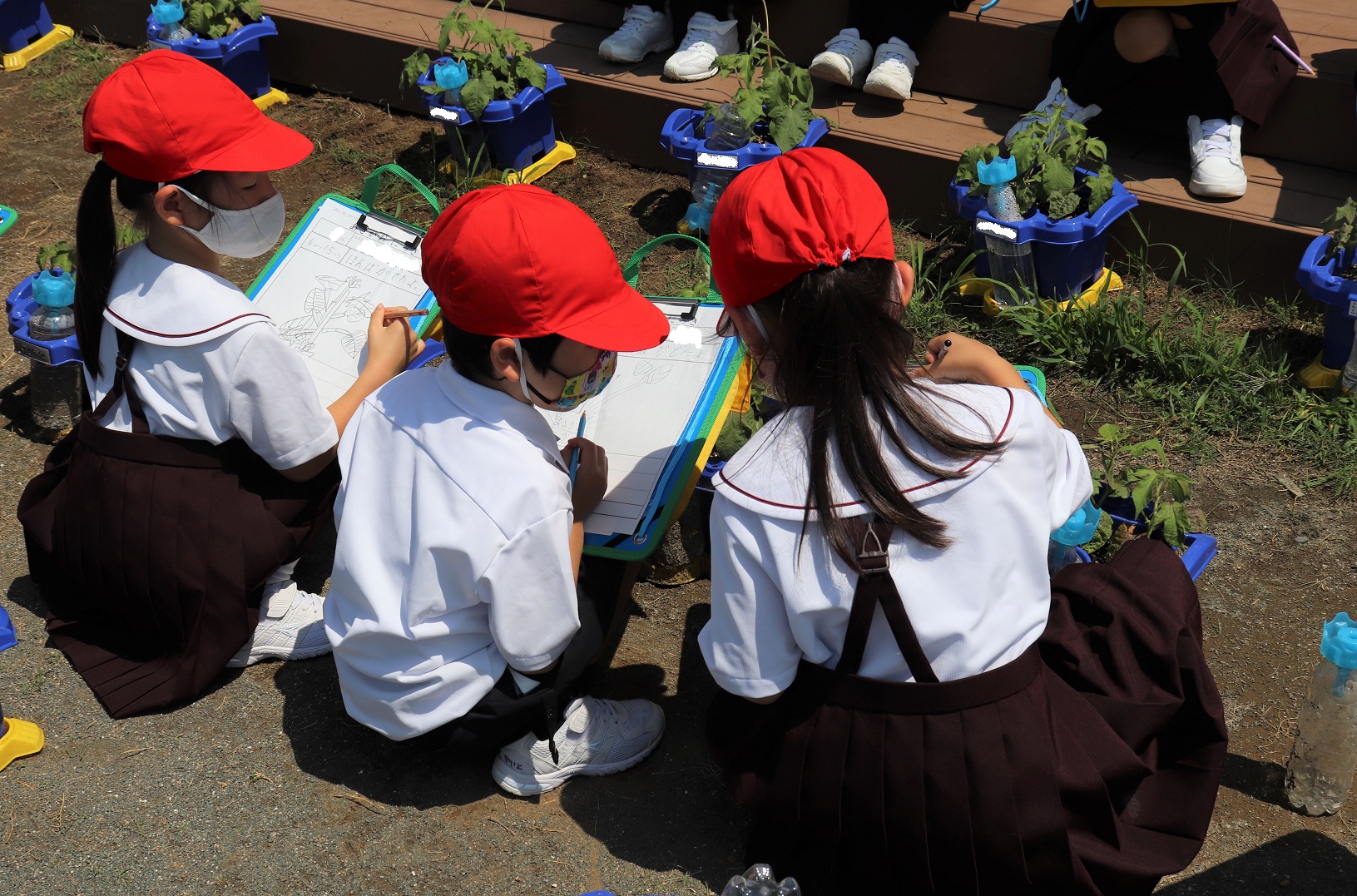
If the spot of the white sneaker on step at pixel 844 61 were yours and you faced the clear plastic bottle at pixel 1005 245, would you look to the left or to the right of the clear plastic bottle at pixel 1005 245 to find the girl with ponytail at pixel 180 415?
right

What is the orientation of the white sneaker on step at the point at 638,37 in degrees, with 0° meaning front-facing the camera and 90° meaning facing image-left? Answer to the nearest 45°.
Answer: approximately 45°

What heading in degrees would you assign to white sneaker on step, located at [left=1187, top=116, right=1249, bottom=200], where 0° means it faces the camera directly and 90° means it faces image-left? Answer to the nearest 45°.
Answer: approximately 0°

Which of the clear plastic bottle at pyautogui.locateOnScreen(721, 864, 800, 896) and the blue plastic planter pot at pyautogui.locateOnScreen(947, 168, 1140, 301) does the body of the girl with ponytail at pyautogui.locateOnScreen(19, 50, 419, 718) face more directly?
the blue plastic planter pot

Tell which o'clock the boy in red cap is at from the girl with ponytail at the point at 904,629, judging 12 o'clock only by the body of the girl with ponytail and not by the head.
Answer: The boy in red cap is roughly at 9 o'clock from the girl with ponytail.

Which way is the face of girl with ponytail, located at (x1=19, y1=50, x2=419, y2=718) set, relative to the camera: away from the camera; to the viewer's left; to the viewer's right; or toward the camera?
to the viewer's right

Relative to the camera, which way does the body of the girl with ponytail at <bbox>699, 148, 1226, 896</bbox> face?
away from the camera

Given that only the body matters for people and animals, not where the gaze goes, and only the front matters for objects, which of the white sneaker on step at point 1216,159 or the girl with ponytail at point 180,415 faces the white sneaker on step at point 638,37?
the girl with ponytail
